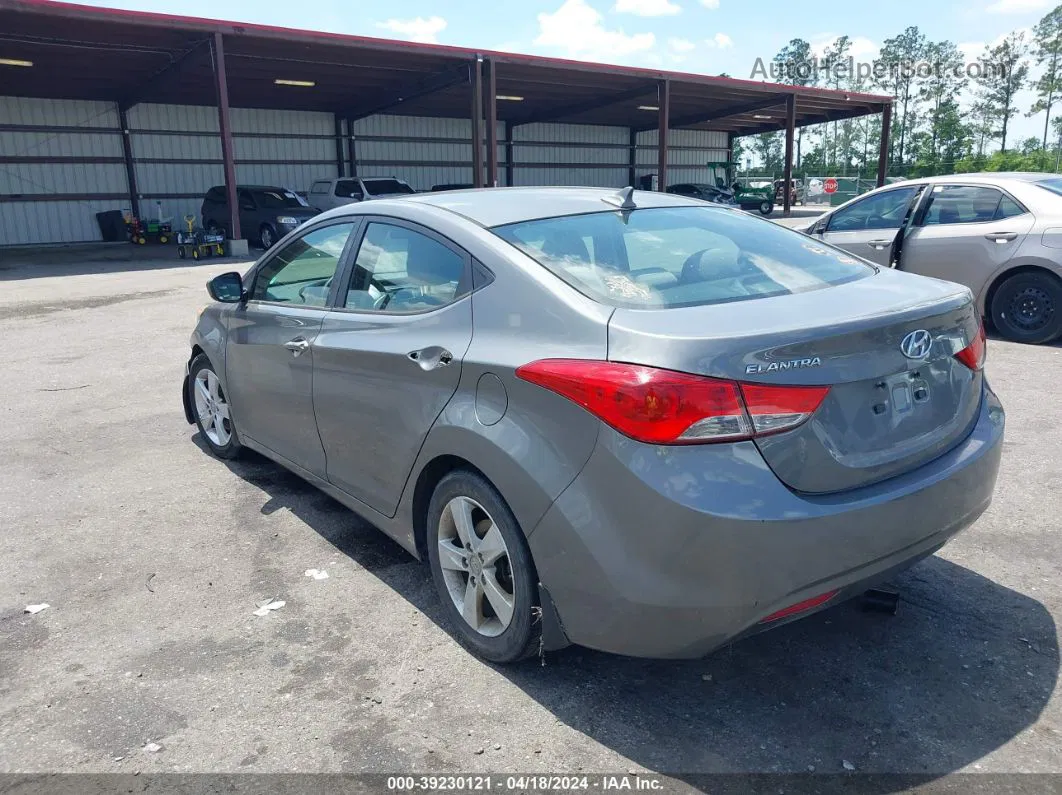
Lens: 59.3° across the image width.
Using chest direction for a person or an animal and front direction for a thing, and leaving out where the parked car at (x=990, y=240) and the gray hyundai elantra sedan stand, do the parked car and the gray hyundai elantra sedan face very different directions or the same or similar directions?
same or similar directions

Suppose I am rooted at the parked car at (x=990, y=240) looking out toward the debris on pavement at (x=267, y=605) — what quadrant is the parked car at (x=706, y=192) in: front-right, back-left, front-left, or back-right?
back-right

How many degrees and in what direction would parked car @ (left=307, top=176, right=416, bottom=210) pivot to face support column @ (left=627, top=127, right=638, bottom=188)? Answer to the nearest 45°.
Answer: approximately 90° to its left

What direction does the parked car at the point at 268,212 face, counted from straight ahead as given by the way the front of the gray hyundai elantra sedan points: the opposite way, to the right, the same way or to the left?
the opposite way

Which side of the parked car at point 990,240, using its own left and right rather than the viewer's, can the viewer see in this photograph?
left

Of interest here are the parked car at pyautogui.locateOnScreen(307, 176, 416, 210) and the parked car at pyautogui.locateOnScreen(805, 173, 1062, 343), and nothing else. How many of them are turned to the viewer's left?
1

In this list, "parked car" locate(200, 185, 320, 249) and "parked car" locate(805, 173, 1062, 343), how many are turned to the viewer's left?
1

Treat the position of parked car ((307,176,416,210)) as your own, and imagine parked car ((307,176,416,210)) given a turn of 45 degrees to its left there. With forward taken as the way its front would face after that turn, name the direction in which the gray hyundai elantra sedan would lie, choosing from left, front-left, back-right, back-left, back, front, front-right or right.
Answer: right

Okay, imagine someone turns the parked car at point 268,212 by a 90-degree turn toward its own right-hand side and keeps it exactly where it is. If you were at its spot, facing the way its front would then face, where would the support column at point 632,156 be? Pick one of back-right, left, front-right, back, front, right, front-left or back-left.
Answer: back

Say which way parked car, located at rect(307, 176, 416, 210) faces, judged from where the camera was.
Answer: facing the viewer and to the right of the viewer

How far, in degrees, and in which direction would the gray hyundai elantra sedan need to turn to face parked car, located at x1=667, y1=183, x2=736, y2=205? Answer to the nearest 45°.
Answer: approximately 45° to its right

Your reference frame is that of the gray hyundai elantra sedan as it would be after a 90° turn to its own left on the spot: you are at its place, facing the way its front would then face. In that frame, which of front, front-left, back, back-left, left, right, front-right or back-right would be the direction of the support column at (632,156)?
back-right

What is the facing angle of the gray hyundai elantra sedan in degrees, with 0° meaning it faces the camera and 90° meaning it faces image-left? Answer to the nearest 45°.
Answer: approximately 135°

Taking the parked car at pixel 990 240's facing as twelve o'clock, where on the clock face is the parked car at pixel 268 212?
the parked car at pixel 268 212 is roughly at 1 o'clock from the parked car at pixel 990 240.

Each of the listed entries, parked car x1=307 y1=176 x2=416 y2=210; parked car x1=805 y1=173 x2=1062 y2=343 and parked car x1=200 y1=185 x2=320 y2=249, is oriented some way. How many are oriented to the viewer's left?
1
